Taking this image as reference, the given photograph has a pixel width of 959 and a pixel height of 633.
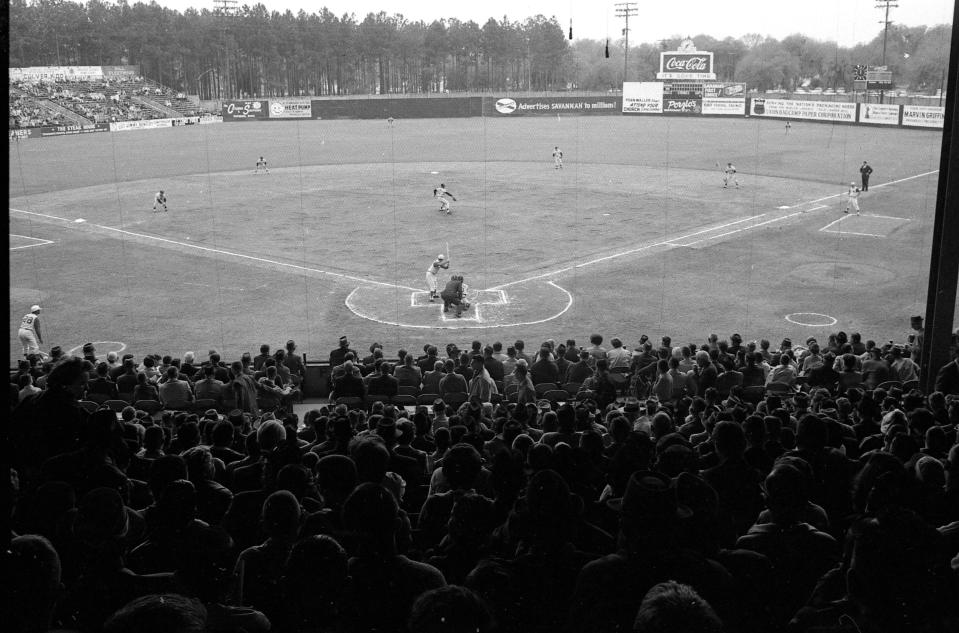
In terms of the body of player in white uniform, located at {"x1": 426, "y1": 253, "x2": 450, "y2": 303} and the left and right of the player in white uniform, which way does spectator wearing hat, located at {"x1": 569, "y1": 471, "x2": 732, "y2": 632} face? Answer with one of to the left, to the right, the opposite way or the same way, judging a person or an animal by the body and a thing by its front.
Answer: to the left

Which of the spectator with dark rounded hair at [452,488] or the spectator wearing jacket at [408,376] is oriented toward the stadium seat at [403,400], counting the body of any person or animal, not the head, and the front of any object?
the spectator with dark rounded hair at [452,488]

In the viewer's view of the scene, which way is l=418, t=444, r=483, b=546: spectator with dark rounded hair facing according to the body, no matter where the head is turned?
away from the camera

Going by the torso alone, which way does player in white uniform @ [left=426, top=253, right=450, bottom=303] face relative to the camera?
to the viewer's right

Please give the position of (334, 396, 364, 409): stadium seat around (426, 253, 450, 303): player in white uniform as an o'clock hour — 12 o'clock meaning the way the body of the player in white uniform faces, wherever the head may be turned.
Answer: The stadium seat is roughly at 3 o'clock from the player in white uniform.

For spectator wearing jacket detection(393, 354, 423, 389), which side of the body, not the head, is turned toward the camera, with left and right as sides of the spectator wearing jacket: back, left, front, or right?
back

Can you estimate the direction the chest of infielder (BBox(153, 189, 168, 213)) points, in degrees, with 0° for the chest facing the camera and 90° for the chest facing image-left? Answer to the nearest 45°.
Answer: approximately 315°

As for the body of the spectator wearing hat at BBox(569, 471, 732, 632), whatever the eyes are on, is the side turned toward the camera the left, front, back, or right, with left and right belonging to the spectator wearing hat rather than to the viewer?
back

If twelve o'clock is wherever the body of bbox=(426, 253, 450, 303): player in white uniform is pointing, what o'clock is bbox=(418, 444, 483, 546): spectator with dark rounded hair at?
The spectator with dark rounded hair is roughly at 3 o'clock from the player in white uniform.

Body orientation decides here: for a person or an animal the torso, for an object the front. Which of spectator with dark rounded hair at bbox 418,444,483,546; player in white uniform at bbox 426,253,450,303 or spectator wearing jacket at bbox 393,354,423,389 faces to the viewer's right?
the player in white uniform

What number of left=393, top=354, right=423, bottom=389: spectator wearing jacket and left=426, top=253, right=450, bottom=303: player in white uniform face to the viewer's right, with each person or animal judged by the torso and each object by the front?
1

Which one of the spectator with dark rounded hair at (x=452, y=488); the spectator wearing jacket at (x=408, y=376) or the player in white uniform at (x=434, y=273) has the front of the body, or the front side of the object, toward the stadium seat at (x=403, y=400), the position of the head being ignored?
the spectator with dark rounded hair at (x=452, y=488)

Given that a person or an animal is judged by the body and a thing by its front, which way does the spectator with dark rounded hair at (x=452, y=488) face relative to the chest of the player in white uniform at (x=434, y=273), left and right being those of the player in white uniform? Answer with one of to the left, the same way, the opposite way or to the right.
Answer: to the left

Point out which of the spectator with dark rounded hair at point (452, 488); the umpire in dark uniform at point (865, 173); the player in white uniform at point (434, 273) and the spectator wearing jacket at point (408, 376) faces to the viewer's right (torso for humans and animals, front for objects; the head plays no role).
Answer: the player in white uniform
